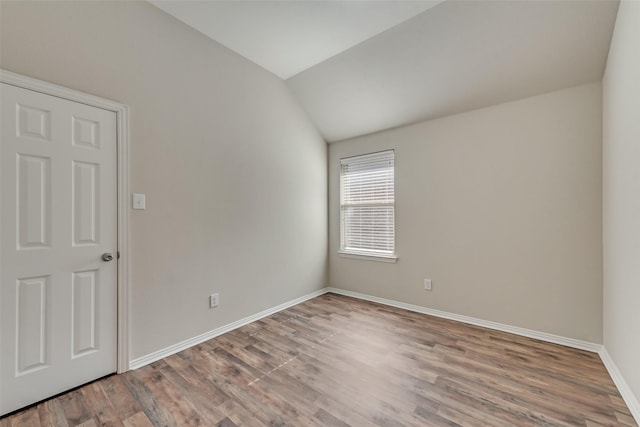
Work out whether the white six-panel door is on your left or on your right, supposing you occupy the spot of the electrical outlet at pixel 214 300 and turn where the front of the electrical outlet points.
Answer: on your right

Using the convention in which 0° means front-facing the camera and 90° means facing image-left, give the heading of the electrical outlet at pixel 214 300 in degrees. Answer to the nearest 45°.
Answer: approximately 315°

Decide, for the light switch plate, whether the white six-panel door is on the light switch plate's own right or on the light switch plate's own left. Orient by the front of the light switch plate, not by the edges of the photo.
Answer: on the light switch plate's own right

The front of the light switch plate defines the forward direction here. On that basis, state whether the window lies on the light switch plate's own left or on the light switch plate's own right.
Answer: on the light switch plate's own left
